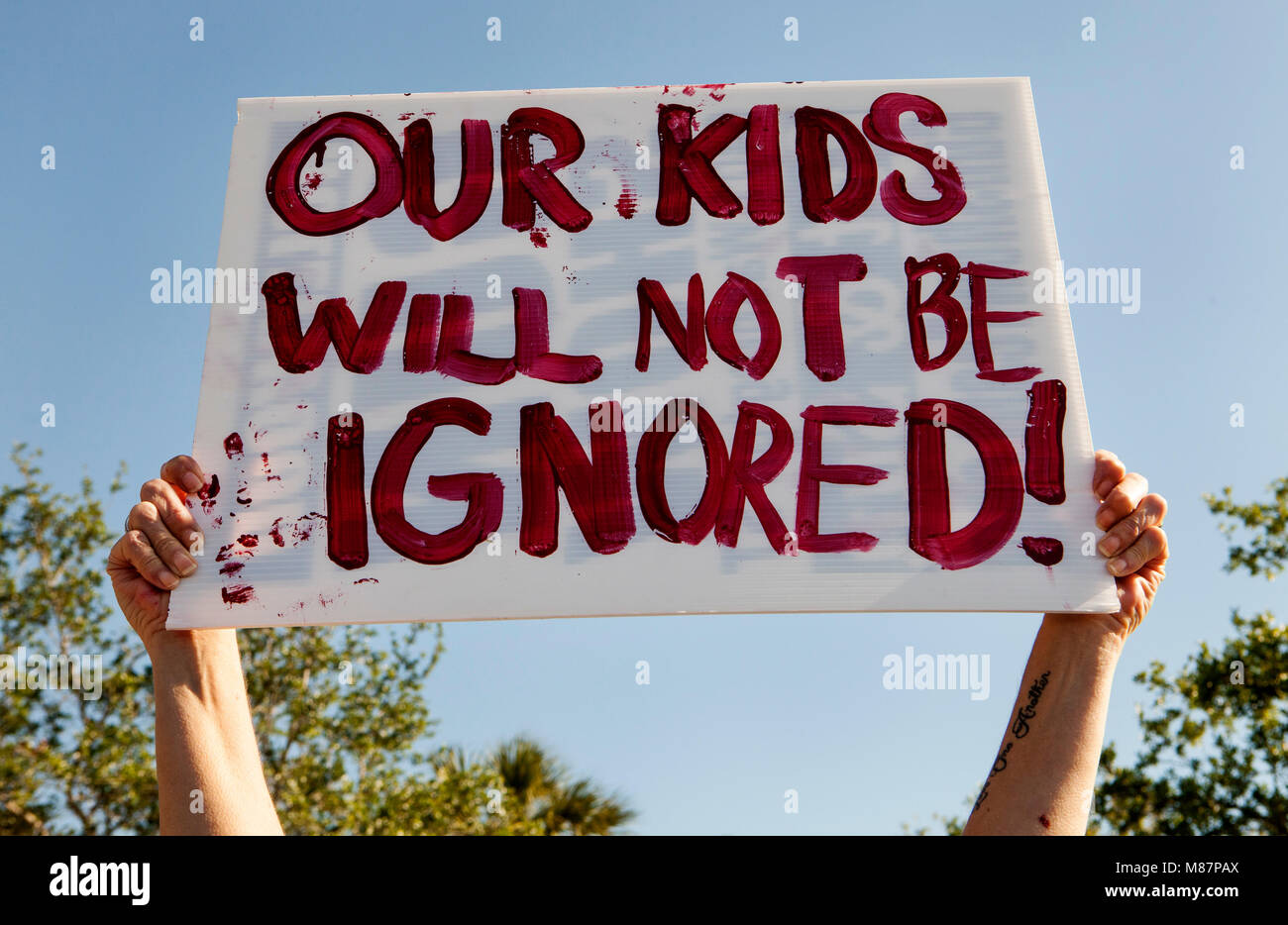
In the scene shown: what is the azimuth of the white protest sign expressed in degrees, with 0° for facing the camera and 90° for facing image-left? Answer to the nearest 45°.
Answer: approximately 0°
